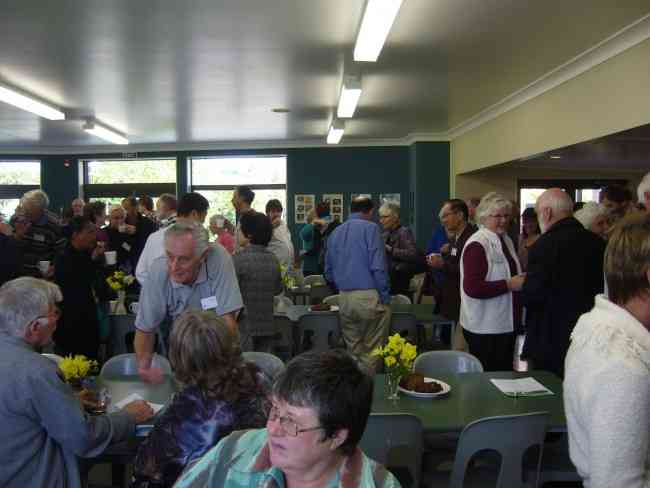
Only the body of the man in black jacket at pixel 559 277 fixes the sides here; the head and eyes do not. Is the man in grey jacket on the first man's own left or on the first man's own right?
on the first man's own left

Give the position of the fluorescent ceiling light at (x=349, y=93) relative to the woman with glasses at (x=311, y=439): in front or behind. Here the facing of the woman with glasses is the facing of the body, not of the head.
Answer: behind

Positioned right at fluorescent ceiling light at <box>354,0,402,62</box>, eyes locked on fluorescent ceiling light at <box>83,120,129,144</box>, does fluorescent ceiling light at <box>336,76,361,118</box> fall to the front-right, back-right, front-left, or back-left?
front-right

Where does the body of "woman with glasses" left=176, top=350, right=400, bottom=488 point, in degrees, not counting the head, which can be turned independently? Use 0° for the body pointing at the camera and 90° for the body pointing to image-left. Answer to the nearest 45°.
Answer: approximately 45°

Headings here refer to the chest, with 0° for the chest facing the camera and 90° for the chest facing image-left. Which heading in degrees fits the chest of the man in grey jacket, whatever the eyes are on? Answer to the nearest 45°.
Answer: approximately 225°

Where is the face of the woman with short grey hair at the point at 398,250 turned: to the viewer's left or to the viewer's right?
to the viewer's left

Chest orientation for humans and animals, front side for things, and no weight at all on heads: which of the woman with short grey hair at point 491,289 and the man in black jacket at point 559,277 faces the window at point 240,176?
the man in black jacket

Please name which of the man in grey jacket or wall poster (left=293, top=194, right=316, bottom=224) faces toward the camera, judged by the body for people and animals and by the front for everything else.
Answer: the wall poster

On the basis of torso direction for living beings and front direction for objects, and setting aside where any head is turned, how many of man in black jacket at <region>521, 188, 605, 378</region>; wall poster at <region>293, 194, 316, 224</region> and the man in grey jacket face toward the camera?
1

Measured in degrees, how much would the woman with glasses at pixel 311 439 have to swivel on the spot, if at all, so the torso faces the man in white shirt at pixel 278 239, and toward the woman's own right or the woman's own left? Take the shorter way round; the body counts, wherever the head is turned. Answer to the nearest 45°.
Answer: approximately 135° to the woman's own right

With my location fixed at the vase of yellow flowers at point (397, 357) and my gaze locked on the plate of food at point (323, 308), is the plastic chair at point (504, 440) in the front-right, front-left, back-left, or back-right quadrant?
back-right

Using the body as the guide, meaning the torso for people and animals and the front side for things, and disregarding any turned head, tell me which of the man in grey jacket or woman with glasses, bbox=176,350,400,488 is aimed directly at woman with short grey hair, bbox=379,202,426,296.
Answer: the man in grey jacket

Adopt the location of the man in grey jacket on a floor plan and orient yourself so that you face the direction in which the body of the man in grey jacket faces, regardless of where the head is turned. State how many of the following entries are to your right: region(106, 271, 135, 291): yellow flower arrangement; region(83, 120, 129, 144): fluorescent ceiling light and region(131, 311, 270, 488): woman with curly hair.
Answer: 1

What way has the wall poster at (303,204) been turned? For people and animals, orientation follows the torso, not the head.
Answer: toward the camera

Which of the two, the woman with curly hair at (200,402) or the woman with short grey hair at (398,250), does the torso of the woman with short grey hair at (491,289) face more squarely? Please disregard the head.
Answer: the woman with curly hair

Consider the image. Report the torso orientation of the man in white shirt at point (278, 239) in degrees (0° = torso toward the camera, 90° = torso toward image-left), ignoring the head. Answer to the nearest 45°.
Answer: approximately 45°

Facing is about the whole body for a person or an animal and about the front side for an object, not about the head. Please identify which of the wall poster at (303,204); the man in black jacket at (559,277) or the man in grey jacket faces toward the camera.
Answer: the wall poster

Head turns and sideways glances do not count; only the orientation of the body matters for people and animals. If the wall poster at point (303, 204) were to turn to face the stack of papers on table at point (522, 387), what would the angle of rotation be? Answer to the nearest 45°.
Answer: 0° — it already faces it

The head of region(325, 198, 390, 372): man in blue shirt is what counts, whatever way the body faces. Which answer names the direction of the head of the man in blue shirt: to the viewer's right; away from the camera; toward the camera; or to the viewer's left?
away from the camera

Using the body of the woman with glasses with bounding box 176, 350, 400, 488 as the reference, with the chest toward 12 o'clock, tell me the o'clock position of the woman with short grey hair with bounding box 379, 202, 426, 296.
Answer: The woman with short grey hair is roughly at 5 o'clock from the woman with glasses.
